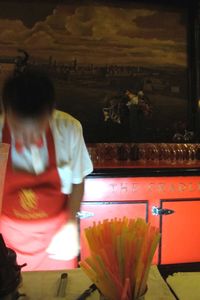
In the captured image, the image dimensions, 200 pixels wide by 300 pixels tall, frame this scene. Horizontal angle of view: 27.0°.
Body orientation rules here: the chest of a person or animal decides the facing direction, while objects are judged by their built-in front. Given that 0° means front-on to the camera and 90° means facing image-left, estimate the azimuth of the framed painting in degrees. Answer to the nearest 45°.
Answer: approximately 0°

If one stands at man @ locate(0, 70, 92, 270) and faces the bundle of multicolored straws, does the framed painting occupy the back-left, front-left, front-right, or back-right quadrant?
back-left

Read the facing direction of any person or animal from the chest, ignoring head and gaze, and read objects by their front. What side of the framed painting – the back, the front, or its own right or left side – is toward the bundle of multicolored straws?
front

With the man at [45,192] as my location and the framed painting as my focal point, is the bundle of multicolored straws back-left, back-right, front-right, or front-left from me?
back-right

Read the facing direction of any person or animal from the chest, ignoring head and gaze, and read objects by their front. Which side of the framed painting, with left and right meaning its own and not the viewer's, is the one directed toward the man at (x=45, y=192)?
front
